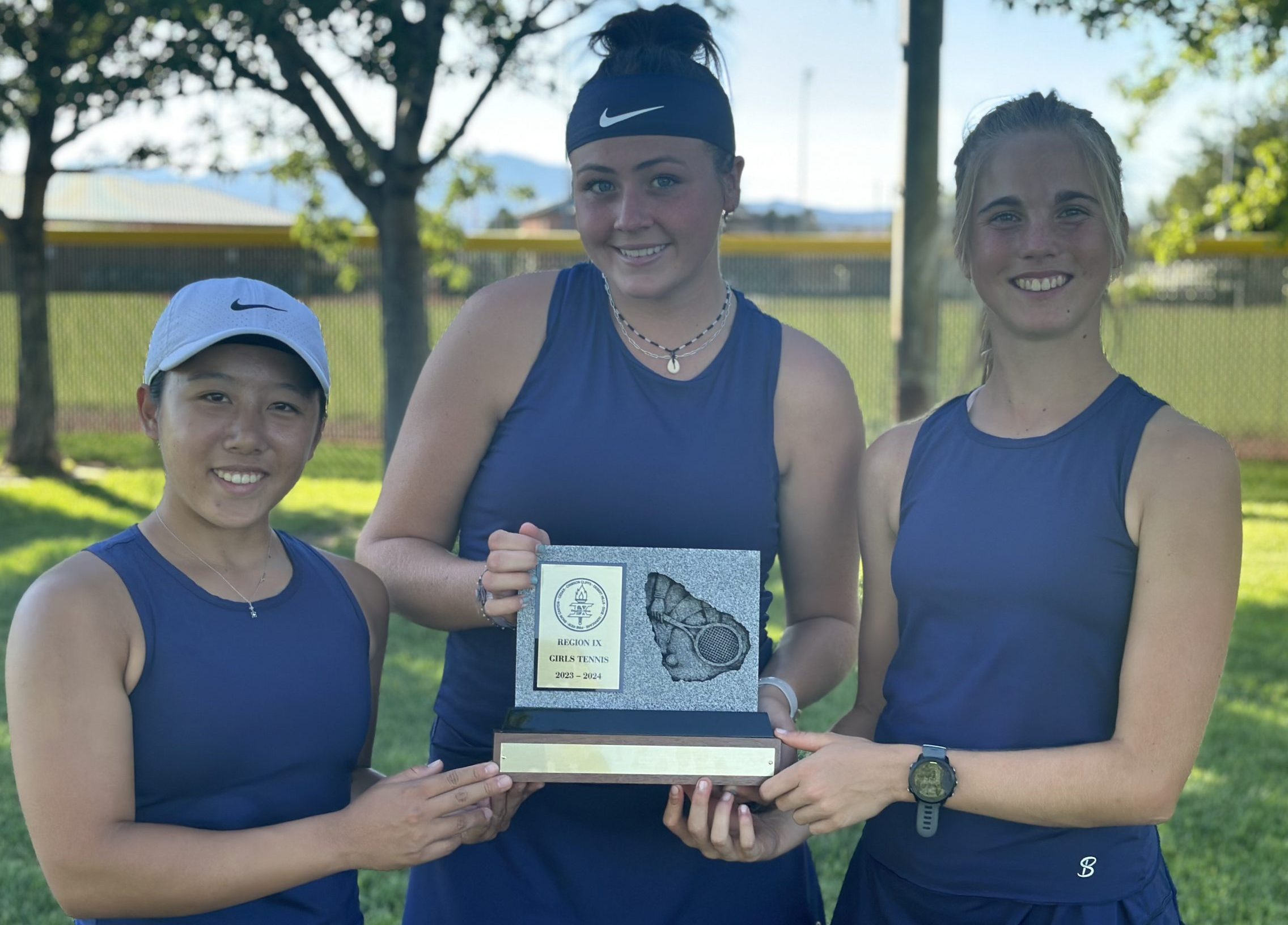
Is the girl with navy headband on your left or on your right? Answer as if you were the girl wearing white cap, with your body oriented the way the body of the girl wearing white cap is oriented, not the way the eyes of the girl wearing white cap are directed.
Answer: on your left

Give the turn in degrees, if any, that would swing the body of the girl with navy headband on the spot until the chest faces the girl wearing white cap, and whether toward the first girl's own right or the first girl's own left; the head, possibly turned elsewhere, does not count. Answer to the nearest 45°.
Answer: approximately 45° to the first girl's own right

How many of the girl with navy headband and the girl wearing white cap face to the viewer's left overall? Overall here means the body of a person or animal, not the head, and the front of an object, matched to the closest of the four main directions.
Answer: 0

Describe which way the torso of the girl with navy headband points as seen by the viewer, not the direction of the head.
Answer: toward the camera
